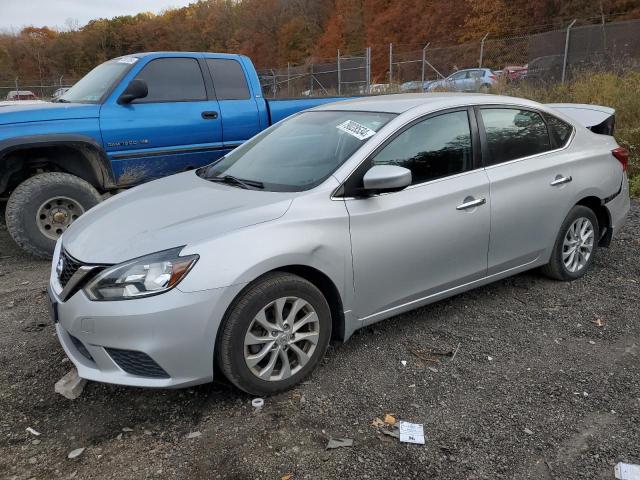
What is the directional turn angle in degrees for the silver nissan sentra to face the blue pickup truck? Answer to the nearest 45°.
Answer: approximately 90° to its right

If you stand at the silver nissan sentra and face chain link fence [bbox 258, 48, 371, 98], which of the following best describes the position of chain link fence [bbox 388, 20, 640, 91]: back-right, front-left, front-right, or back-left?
front-right

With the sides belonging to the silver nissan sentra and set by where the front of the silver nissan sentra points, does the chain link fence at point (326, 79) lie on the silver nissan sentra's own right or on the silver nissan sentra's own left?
on the silver nissan sentra's own right

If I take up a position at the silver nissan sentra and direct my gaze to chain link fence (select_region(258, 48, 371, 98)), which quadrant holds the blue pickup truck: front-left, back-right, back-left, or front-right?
front-left

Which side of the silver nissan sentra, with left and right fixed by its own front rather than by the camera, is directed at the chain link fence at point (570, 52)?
back

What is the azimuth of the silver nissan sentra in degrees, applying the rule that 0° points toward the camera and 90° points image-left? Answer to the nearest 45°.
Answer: approximately 45°
